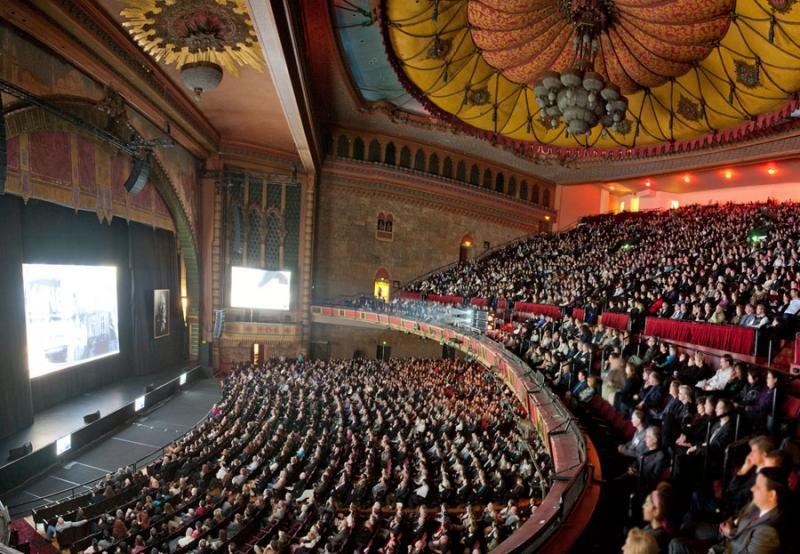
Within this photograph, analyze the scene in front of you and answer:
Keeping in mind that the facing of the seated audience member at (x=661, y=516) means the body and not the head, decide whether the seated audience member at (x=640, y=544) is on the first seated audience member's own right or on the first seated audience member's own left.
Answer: on the first seated audience member's own left

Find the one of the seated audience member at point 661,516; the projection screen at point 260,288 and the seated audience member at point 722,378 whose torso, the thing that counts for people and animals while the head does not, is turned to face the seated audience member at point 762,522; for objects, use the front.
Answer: the projection screen

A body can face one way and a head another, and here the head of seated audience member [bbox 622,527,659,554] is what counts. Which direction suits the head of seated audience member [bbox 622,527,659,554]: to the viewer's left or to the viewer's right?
to the viewer's left

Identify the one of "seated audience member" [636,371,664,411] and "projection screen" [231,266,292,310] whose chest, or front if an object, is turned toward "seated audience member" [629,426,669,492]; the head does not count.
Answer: the projection screen

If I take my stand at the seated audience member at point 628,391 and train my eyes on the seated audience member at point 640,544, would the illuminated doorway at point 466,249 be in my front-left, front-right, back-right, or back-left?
back-right

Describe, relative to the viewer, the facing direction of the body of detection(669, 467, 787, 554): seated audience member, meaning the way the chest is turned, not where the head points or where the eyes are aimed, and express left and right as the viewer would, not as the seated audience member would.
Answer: facing to the left of the viewer

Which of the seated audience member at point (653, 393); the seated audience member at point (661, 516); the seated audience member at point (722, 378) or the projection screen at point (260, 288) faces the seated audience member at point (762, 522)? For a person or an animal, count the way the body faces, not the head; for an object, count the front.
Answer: the projection screen

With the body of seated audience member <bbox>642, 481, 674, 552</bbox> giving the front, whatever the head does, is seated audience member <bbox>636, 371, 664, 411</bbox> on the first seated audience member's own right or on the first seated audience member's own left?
on the first seated audience member's own right

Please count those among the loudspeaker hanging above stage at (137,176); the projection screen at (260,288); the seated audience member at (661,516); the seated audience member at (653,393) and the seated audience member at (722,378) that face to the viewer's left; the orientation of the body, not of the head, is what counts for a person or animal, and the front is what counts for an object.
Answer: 3

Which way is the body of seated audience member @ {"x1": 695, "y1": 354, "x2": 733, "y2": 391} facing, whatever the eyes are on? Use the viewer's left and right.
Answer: facing to the left of the viewer

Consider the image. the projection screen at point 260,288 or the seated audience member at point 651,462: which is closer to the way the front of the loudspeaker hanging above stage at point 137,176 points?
the seated audience member
